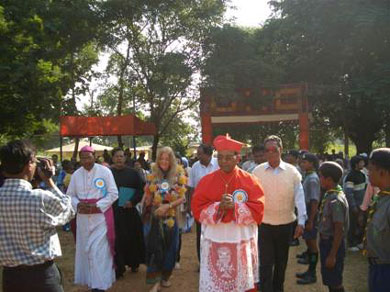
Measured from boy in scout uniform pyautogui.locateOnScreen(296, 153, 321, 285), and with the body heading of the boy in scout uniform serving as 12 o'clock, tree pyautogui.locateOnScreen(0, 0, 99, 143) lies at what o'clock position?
The tree is roughly at 12 o'clock from the boy in scout uniform.

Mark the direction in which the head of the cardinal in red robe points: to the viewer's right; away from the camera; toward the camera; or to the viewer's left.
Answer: toward the camera

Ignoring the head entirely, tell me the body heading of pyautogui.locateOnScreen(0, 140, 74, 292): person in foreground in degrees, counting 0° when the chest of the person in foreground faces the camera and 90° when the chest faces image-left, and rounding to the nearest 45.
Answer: approximately 225°

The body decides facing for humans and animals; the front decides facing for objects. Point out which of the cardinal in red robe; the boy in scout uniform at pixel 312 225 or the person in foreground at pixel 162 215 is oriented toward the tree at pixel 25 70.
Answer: the boy in scout uniform

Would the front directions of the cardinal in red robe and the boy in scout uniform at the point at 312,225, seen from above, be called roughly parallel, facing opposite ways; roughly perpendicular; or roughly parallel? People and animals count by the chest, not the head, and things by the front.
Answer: roughly perpendicular

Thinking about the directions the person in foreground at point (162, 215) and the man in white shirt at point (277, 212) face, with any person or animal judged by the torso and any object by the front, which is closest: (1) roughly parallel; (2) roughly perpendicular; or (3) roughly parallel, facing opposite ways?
roughly parallel

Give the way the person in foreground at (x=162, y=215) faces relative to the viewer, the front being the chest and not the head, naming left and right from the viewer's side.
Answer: facing the viewer

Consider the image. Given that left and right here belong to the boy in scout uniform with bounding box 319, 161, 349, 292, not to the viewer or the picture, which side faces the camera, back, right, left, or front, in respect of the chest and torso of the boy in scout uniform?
left

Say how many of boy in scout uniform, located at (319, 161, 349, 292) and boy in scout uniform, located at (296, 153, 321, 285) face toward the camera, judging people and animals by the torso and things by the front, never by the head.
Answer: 0

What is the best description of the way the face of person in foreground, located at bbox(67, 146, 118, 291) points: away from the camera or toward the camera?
toward the camera

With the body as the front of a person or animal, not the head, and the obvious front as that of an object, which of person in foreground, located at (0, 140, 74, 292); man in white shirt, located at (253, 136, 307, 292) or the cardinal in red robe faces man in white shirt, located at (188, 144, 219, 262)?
the person in foreground

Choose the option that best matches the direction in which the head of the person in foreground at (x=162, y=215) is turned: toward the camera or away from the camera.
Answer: toward the camera

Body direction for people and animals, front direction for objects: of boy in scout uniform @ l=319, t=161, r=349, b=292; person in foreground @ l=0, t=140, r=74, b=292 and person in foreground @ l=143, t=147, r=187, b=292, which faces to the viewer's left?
the boy in scout uniform

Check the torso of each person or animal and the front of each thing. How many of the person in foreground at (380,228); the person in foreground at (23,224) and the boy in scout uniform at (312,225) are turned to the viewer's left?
2

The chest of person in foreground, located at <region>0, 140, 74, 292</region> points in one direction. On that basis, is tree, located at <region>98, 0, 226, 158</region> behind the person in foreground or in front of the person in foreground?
in front
